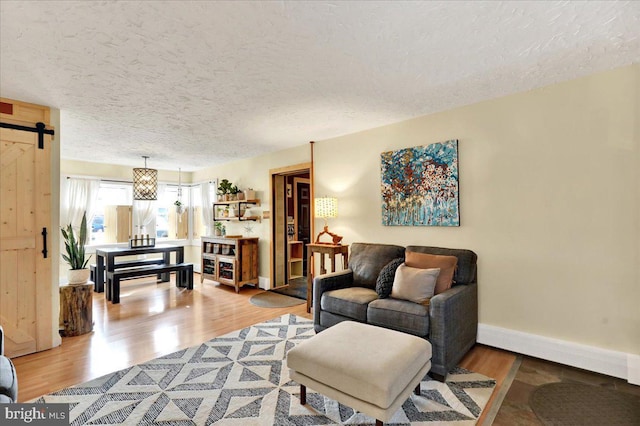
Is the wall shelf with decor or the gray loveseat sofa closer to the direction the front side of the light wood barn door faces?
the gray loveseat sofa

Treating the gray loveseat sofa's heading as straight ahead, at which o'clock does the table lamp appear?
The table lamp is roughly at 3 o'clock from the gray loveseat sofa.

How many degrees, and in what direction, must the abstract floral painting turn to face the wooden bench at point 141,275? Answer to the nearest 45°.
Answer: approximately 45° to its right

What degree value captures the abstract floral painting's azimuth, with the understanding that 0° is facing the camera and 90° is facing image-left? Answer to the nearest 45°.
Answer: approximately 45°

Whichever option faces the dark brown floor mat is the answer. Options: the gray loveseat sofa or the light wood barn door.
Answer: the light wood barn door

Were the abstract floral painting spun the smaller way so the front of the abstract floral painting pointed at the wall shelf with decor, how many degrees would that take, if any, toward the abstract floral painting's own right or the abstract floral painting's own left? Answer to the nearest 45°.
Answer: approximately 90° to the abstract floral painting's own right

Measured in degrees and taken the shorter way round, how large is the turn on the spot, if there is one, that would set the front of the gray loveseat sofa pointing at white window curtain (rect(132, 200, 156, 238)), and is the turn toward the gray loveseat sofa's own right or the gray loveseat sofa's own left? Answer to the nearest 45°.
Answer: approximately 90° to the gray loveseat sofa's own right

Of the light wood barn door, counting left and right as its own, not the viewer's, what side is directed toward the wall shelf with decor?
left

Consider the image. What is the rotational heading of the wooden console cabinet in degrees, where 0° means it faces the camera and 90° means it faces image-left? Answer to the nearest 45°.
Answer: approximately 45°
